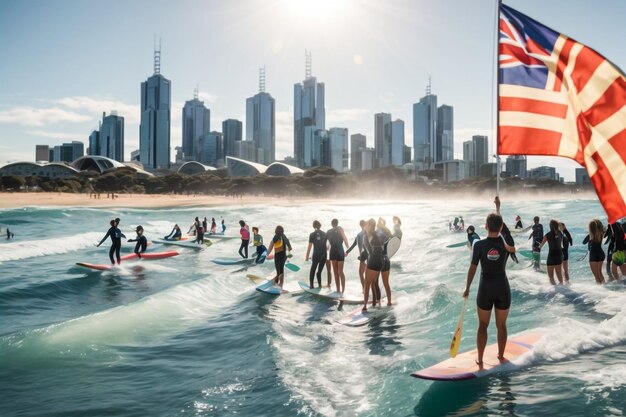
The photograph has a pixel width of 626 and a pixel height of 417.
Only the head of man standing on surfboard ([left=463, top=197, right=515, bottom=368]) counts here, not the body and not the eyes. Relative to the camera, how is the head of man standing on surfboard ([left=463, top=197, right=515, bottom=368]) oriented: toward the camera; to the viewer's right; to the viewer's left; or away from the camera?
away from the camera

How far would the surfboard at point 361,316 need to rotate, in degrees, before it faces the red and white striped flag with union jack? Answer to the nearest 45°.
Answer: approximately 90° to its left

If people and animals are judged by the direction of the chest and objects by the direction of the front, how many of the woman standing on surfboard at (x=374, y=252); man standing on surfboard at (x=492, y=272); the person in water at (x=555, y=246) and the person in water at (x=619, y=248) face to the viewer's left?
0

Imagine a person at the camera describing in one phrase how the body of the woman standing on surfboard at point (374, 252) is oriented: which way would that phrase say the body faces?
away from the camera

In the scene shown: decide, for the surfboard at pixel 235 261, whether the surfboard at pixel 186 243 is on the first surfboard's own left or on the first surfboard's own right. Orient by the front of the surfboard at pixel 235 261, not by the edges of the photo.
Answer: on the first surfboard's own right

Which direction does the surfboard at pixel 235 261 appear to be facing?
to the viewer's left

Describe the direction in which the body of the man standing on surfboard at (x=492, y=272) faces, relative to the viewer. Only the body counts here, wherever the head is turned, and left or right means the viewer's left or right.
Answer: facing away from the viewer

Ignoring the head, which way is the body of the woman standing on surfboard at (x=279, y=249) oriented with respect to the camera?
away from the camera

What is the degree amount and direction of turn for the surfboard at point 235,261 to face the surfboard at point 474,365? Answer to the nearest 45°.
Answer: approximately 90° to its left

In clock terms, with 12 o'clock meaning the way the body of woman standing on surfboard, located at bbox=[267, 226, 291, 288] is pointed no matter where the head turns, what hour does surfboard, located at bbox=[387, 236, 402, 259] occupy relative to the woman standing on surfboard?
The surfboard is roughly at 4 o'clock from the woman standing on surfboard.

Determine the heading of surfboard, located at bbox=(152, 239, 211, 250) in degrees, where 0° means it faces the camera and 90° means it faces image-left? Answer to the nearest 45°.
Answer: approximately 90°

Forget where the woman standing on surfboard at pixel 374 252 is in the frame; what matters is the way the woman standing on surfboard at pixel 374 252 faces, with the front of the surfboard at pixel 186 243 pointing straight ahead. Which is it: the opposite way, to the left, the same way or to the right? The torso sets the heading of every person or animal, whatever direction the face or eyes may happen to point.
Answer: to the right
